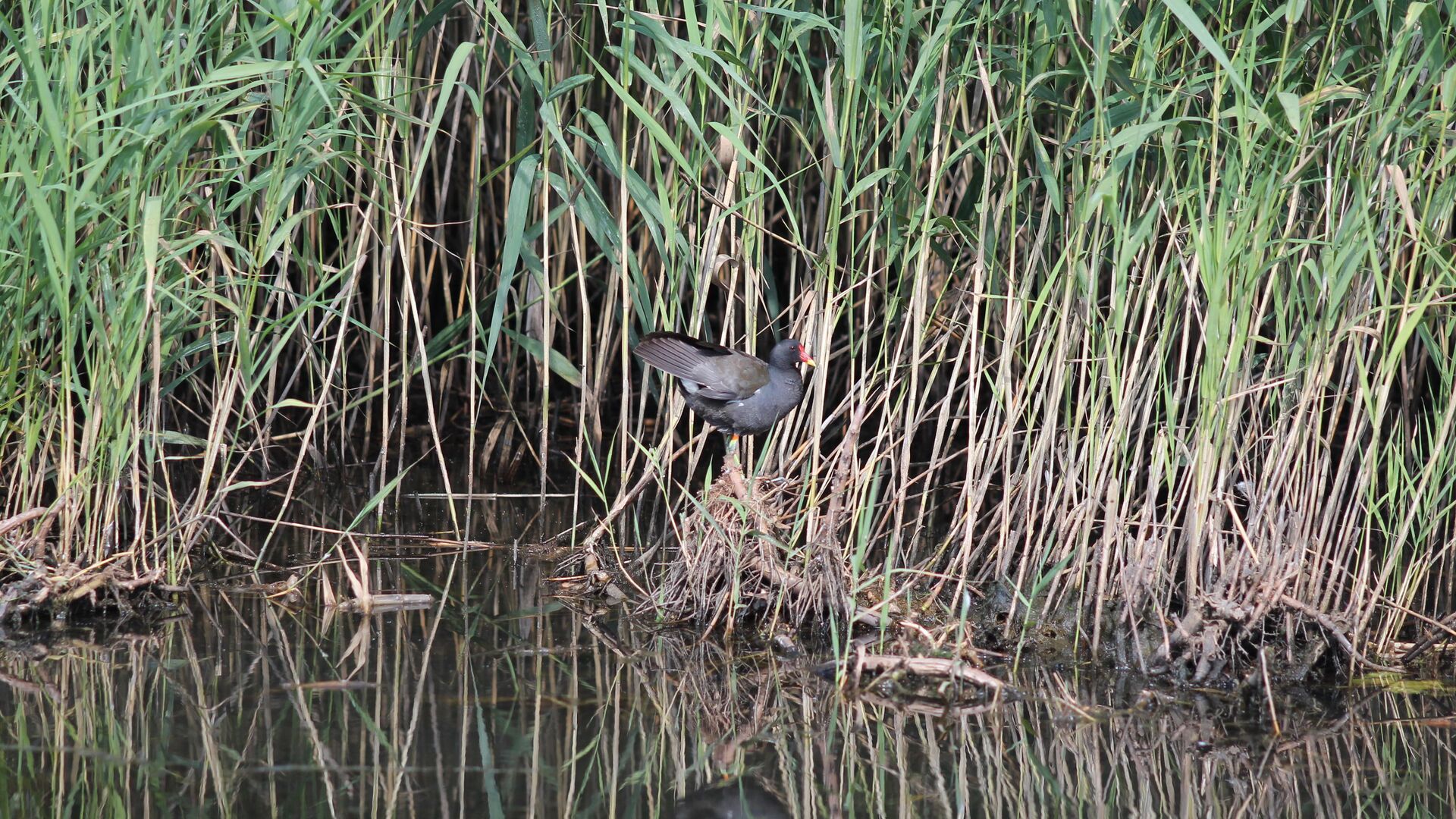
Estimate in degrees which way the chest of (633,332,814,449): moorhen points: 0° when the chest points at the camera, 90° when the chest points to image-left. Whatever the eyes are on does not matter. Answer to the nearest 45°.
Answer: approximately 270°
